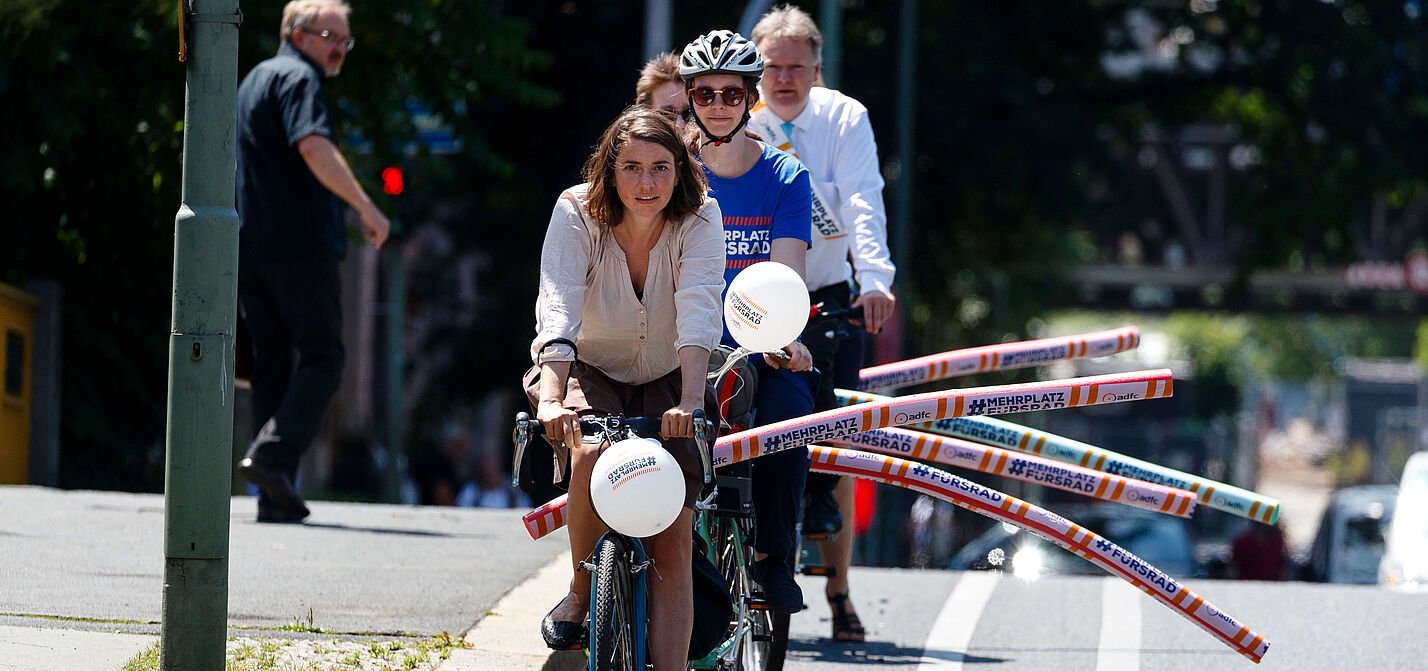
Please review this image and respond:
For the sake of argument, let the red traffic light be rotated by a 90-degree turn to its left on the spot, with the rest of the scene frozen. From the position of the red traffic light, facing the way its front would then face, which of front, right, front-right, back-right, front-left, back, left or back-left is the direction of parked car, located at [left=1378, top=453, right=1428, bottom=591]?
front

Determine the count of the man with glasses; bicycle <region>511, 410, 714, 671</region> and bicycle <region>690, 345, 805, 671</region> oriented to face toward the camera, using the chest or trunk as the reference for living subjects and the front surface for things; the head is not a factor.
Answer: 2

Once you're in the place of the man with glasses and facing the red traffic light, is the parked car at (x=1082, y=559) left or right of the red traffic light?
right

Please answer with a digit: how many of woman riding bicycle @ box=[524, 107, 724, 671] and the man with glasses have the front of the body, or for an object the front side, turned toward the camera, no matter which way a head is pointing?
1

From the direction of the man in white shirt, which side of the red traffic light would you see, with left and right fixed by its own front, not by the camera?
front

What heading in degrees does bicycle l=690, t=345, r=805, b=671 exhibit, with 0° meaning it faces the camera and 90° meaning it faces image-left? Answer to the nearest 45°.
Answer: approximately 0°

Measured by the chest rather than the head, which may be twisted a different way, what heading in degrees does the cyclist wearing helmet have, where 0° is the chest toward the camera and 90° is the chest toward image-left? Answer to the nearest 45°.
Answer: approximately 0°

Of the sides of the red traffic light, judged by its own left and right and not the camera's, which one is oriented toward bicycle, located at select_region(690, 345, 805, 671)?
front
